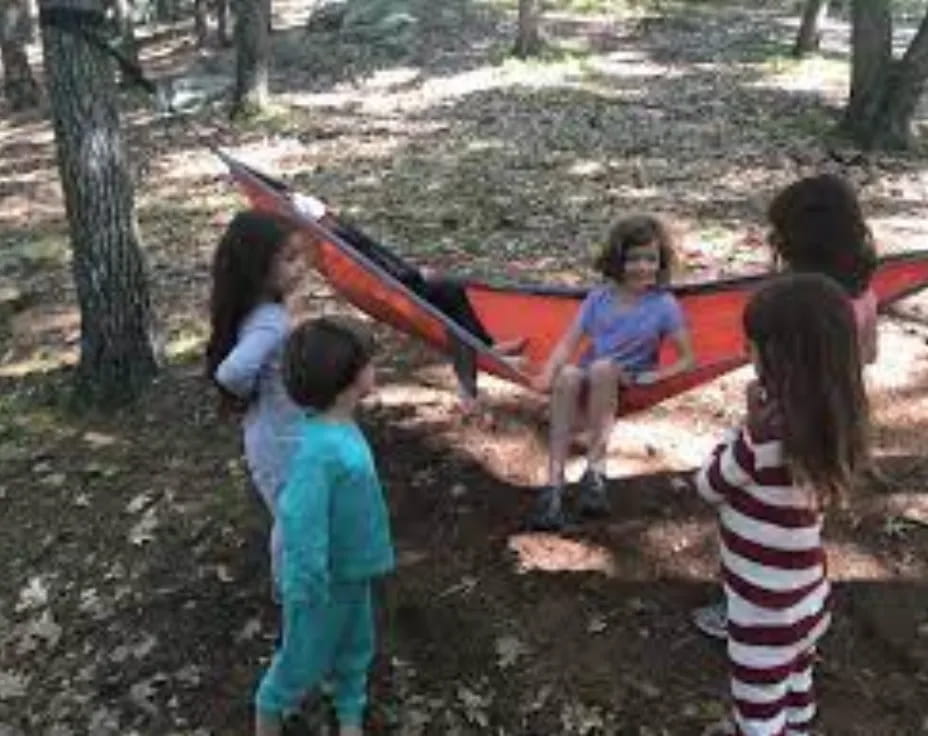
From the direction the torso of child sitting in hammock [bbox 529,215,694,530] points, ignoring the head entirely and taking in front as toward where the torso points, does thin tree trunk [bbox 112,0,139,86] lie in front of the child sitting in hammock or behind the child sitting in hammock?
behind

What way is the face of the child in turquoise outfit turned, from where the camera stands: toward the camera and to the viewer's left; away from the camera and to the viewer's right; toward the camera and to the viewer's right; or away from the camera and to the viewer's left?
away from the camera and to the viewer's right

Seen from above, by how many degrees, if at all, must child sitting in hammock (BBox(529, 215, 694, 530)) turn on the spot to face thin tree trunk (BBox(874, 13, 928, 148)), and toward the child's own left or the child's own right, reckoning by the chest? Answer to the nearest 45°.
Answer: approximately 180°

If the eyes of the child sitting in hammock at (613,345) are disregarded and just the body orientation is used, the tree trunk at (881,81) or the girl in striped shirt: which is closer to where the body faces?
the girl in striped shirt

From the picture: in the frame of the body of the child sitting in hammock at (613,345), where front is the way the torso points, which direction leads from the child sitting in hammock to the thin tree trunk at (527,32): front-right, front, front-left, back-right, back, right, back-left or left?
back

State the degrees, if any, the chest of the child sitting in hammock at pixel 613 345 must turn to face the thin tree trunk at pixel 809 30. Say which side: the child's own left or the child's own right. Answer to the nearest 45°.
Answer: approximately 180°

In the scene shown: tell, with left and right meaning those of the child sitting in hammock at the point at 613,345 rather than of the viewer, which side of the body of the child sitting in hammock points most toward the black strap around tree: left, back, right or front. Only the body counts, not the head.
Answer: right

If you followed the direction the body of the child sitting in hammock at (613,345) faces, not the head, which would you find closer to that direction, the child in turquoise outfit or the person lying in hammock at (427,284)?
the child in turquoise outfit

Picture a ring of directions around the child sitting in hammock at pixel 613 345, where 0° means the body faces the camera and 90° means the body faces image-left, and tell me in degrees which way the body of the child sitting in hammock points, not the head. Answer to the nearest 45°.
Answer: approximately 0°

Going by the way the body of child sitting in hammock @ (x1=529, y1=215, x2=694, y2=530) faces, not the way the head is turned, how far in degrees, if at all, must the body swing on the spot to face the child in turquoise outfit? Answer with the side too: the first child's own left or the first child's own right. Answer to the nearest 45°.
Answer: approximately 45° to the first child's own right

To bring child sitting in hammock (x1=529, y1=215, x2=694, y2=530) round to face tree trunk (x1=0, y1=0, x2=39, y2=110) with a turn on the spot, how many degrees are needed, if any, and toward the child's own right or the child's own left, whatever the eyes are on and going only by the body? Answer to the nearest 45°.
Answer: approximately 135° to the child's own right
